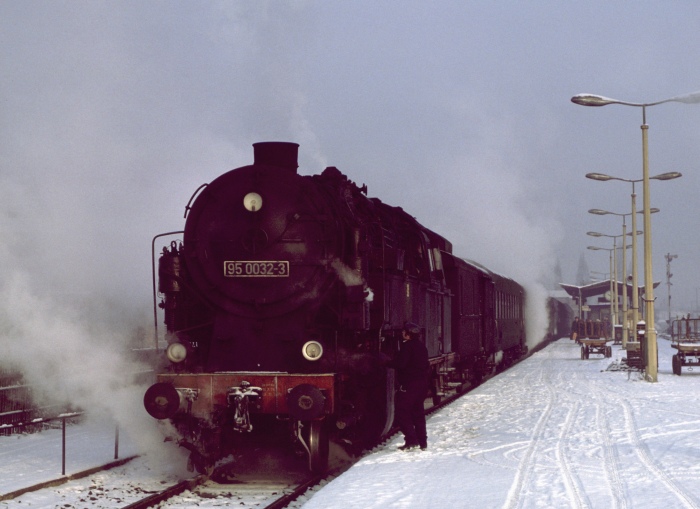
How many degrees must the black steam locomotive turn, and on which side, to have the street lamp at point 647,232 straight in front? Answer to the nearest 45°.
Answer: approximately 180°

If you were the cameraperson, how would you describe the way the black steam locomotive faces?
facing the viewer and to the left of the viewer

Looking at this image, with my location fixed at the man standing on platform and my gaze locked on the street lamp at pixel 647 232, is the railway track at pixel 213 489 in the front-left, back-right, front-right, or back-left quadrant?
back-left
